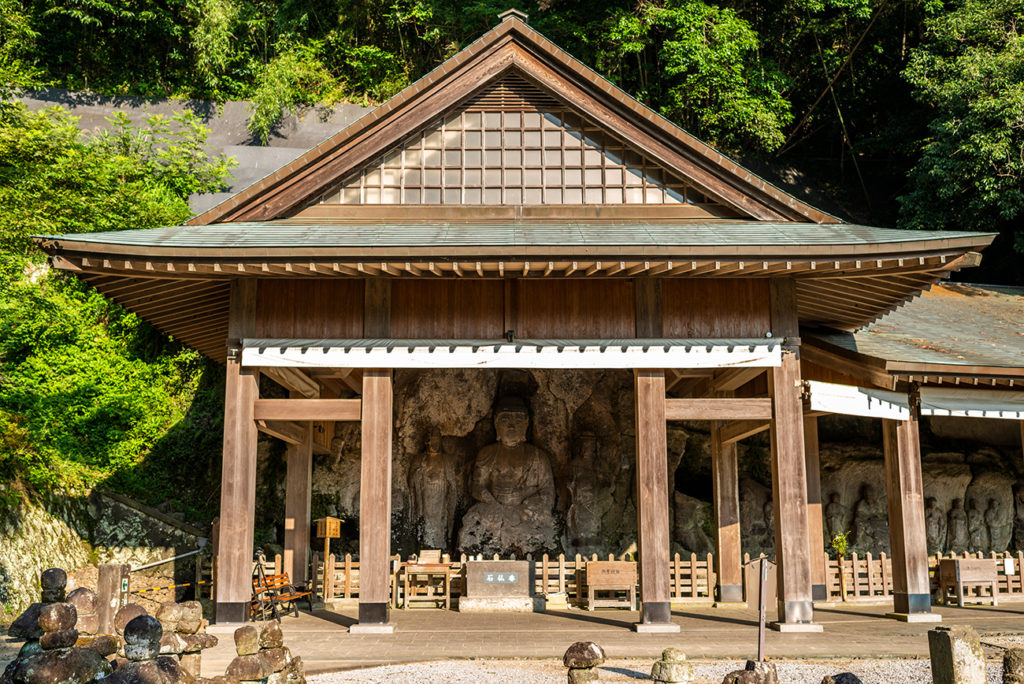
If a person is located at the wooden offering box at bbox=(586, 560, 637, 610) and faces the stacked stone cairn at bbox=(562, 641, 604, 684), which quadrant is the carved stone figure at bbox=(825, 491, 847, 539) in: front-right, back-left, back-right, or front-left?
back-left

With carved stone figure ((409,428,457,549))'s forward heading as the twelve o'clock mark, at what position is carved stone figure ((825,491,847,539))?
carved stone figure ((825,491,847,539)) is roughly at 9 o'clock from carved stone figure ((409,428,457,549)).

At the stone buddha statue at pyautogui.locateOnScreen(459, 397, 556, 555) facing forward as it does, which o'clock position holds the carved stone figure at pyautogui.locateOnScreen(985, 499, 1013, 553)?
The carved stone figure is roughly at 9 o'clock from the stone buddha statue.

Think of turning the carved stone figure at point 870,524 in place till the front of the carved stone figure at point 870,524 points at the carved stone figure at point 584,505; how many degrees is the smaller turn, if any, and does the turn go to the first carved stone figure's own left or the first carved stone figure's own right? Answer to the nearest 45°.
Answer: approximately 90° to the first carved stone figure's own right

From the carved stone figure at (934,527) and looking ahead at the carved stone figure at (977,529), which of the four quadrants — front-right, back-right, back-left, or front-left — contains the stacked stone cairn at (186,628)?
back-right

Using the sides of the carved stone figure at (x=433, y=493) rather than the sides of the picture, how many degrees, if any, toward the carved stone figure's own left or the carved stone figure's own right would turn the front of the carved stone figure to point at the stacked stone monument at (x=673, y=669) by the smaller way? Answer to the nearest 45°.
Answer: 0° — it already faces it

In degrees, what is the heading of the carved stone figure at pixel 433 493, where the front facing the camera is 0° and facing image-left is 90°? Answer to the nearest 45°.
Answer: approximately 0°

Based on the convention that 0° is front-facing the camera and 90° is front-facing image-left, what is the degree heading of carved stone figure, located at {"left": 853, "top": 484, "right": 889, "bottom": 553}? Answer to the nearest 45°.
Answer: approximately 0°

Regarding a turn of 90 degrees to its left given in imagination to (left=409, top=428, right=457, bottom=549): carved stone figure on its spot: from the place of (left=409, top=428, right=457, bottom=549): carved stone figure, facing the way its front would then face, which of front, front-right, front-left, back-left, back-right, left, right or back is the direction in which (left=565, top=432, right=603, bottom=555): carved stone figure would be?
front
